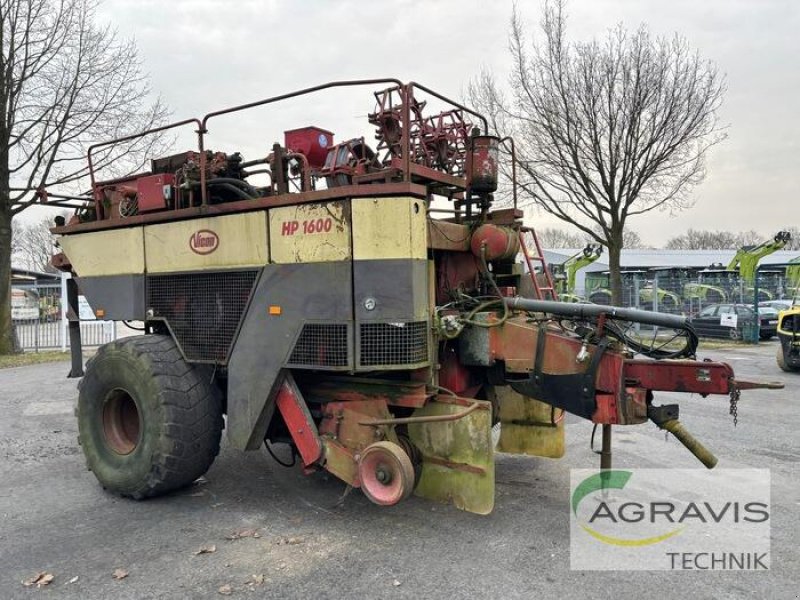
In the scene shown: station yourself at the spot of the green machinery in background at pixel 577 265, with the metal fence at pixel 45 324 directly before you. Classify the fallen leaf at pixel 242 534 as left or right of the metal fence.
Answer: left

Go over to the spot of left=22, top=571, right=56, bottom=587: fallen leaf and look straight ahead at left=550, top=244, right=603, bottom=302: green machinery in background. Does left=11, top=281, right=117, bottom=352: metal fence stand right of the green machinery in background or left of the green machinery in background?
left

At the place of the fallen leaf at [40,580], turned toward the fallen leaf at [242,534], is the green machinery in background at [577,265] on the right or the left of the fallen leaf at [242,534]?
left

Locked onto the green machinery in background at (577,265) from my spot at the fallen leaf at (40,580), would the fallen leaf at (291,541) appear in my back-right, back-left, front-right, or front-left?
front-right

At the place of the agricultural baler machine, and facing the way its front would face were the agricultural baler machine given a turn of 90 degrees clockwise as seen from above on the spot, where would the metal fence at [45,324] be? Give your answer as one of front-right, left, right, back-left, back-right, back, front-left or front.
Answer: right

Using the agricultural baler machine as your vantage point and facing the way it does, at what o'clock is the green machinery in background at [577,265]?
The green machinery in background is roughly at 8 o'clock from the agricultural baler machine.

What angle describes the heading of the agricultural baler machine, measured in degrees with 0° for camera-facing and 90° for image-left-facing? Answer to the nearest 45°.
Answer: approximately 315°
